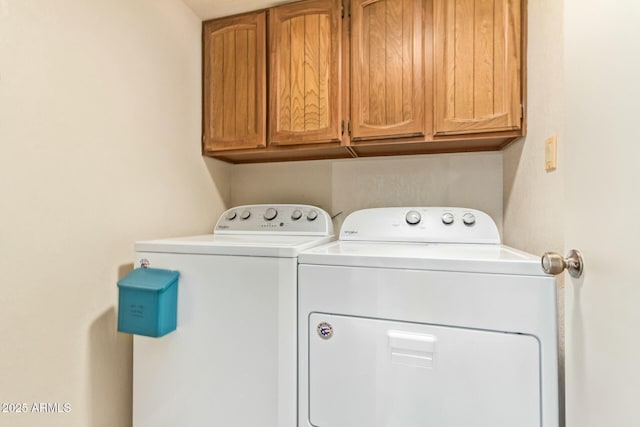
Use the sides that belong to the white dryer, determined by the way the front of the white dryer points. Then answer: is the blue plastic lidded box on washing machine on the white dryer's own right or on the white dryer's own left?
on the white dryer's own right

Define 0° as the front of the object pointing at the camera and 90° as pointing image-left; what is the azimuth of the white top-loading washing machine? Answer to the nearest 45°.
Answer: approximately 45°

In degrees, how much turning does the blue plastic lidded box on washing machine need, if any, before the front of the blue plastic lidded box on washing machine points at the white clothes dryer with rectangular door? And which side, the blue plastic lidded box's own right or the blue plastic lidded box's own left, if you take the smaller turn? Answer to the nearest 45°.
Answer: approximately 90° to the blue plastic lidded box's own left

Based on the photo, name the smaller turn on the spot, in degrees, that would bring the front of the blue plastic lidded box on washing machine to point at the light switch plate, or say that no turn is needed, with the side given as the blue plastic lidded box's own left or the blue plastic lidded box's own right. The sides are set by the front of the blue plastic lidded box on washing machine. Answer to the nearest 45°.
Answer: approximately 90° to the blue plastic lidded box's own left

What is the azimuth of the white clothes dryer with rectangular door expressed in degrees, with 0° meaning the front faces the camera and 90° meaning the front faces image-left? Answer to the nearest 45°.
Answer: approximately 0°
